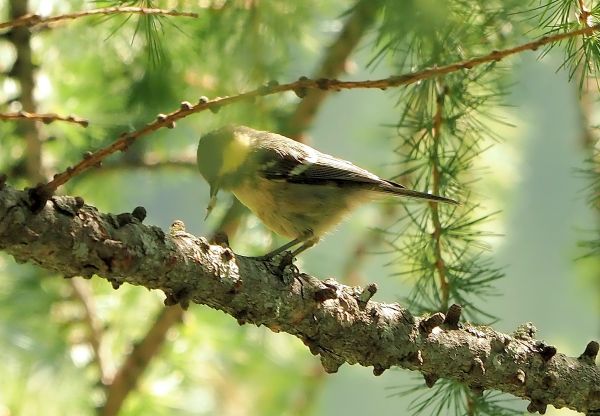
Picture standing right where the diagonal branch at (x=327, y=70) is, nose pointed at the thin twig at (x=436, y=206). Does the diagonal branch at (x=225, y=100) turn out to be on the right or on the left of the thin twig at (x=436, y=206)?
right

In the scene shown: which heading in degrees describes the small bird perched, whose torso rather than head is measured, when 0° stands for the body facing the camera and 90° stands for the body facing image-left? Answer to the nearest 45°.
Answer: approximately 90°
